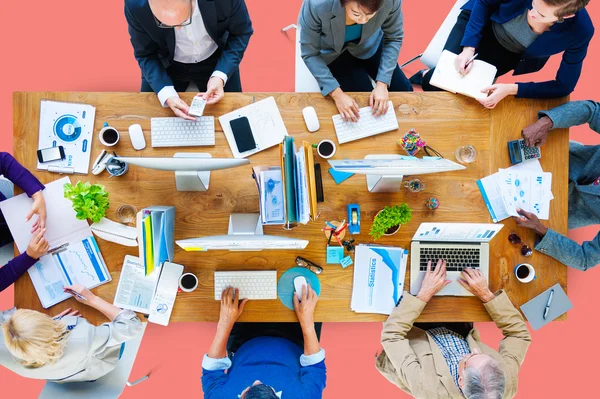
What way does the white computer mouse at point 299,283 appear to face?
away from the camera

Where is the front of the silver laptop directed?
toward the camera

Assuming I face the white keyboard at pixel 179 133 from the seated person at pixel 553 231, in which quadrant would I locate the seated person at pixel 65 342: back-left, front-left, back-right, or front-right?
front-left

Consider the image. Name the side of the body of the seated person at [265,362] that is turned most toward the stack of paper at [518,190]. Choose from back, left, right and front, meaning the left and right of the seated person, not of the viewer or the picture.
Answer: right

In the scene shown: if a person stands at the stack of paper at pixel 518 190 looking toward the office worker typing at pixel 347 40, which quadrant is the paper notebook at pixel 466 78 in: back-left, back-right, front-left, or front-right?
front-right

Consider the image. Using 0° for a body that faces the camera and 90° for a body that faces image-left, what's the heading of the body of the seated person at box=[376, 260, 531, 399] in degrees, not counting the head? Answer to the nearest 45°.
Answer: approximately 180°

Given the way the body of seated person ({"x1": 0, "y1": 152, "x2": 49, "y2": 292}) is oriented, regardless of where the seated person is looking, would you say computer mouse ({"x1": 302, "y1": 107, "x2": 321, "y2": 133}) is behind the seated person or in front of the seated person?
in front

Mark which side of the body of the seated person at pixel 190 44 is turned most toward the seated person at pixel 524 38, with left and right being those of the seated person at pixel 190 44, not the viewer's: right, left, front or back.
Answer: left

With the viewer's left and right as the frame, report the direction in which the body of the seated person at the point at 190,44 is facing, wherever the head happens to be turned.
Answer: facing the viewer

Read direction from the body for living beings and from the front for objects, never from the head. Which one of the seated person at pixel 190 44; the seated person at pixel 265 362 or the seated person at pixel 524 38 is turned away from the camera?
the seated person at pixel 265 362

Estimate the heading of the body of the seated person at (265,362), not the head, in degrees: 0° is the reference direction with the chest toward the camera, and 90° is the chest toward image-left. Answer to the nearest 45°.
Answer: approximately 180°

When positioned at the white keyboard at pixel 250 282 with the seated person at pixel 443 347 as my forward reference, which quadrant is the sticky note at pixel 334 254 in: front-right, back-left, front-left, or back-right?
front-left

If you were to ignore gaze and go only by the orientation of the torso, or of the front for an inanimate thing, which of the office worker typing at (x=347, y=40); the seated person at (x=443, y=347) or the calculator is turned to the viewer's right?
the calculator
